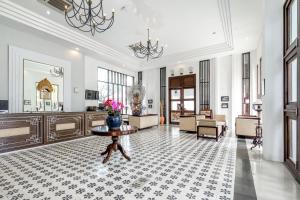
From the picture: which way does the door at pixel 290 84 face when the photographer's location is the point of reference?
facing to the left of the viewer

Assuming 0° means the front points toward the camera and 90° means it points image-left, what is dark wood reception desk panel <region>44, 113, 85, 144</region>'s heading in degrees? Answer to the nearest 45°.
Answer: approximately 315°

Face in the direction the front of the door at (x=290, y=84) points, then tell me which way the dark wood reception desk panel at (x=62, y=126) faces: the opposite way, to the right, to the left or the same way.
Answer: the opposite way

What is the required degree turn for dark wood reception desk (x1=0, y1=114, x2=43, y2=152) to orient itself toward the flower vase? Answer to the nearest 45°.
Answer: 0° — it already faces it

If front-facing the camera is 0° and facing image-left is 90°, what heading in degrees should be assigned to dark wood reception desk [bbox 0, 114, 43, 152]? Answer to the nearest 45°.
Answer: approximately 315°
